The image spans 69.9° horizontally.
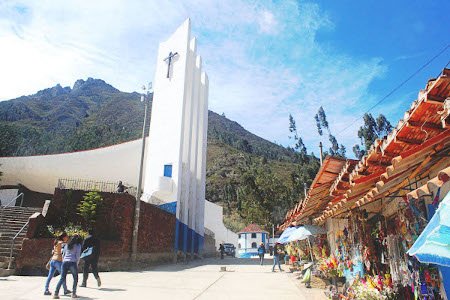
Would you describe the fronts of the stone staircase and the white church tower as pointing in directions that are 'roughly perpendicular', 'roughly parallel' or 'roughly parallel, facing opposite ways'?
roughly perpendicular

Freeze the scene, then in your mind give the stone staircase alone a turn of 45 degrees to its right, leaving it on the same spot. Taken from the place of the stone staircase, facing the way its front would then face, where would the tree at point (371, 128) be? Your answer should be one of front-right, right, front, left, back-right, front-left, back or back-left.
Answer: back-left

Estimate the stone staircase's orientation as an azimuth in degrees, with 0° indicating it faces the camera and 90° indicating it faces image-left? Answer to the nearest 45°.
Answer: approximately 0°

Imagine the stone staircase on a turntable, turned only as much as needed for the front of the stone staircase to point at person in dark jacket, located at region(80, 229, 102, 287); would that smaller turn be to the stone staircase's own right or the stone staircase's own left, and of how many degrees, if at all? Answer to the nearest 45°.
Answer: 0° — it already faces them

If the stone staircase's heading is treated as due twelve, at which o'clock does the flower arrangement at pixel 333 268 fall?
The flower arrangement is roughly at 11 o'clock from the stone staircase.

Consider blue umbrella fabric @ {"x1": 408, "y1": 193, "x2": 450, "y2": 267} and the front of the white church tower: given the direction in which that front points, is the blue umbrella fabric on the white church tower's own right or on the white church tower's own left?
on the white church tower's own left

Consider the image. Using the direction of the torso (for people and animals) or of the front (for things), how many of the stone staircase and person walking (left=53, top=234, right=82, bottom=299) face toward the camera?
1
